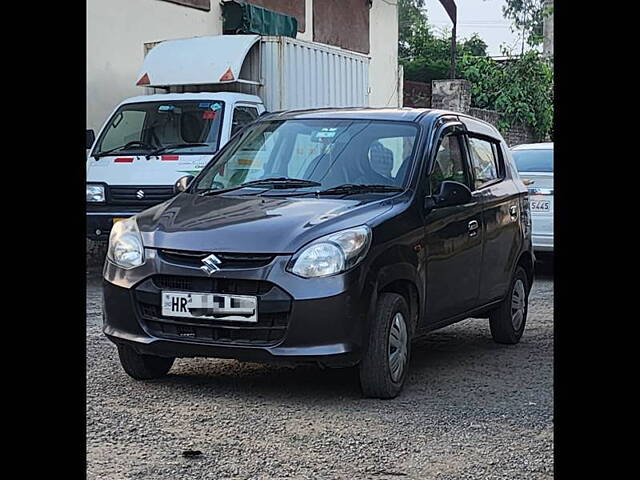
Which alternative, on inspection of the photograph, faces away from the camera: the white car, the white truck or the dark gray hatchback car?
the white car

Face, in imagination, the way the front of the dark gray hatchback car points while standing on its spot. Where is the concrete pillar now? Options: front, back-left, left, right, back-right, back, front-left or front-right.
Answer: back-right

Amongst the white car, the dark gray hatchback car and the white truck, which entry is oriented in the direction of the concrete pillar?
the white car

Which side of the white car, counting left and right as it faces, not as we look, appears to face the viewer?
back

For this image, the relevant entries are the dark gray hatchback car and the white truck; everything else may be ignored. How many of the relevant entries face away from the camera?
0

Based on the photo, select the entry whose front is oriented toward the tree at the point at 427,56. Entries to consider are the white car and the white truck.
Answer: the white car

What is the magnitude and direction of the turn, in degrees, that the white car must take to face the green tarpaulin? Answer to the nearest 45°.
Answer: approximately 45° to its left

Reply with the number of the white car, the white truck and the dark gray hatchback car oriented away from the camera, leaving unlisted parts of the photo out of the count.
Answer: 1

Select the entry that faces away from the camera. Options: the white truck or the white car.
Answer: the white car
